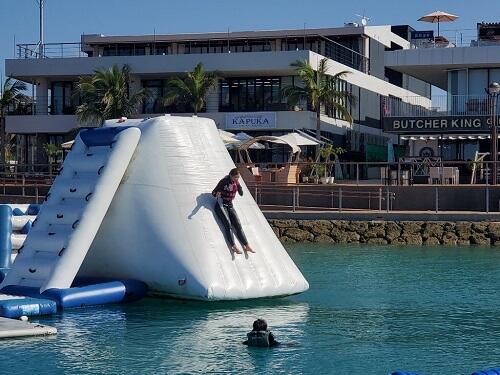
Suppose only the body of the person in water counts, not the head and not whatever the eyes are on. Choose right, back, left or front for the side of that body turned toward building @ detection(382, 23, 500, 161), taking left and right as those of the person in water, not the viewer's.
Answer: front

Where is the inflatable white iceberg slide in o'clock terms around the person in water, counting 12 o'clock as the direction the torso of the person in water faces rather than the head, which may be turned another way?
The inflatable white iceberg slide is roughly at 11 o'clock from the person in water.

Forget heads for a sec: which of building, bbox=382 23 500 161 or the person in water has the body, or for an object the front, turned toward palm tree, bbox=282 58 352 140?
the person in water

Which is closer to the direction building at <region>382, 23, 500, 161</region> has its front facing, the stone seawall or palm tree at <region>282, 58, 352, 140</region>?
the stone seawall

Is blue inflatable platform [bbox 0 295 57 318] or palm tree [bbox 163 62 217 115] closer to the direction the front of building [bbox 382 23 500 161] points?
the blue inflatable platform

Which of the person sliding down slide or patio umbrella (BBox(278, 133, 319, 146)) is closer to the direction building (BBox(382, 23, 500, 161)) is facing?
the person sliding down slide

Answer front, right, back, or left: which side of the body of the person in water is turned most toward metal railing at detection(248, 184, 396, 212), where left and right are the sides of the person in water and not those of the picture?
front

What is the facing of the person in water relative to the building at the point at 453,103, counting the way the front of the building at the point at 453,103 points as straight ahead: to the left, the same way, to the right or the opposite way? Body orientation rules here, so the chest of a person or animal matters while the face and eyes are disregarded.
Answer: the opposite way

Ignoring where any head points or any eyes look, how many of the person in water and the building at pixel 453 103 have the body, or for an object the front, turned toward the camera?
1

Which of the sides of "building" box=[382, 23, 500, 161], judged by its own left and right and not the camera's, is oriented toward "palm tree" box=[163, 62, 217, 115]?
right

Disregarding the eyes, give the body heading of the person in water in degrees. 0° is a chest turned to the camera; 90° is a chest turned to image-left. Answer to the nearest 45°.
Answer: approximately 180°

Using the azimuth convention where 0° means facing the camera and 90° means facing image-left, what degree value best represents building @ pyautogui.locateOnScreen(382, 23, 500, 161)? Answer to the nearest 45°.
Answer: approximately 0°

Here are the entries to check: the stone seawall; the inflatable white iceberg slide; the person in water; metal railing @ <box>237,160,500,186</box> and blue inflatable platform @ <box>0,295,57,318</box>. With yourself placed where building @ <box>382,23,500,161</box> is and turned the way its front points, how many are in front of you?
5

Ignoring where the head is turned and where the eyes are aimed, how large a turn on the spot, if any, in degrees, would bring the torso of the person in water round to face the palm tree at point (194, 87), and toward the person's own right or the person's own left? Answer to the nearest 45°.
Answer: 0° — they already face it
